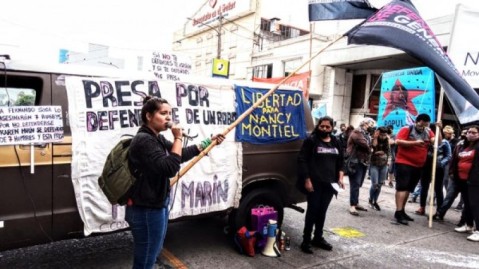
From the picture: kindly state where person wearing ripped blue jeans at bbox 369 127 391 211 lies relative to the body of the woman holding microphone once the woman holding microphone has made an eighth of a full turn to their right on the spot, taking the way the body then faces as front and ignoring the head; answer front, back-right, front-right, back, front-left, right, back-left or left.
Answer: left

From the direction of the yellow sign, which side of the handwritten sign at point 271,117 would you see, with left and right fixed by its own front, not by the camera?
back

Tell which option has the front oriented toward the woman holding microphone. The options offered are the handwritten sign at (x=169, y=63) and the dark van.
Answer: the handwritten sign

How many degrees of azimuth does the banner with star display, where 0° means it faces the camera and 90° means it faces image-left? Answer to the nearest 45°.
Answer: approximately 0°

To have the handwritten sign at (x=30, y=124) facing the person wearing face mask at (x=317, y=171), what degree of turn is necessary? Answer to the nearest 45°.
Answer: approximately 90° to its left

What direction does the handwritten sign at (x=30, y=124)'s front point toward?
toward the camera

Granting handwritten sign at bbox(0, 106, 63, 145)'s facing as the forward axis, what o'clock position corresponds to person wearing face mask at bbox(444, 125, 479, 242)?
The person wearing face mask is roughly at 9 o'clock from the handwritten sign.

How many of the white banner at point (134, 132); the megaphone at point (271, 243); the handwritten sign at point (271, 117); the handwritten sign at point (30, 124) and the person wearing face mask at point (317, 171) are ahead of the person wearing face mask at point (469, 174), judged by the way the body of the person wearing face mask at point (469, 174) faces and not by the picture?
5

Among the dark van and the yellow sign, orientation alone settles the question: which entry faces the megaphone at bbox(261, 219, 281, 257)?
the yellow sign

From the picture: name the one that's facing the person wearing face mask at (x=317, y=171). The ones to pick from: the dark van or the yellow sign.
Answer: the yellow sign

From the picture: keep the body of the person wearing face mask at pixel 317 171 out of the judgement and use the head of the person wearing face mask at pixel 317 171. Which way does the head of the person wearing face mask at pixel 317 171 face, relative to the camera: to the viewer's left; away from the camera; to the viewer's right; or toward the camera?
toward the camera

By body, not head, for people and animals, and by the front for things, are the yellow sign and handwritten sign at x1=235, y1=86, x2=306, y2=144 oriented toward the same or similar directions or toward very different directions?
same or similar directions

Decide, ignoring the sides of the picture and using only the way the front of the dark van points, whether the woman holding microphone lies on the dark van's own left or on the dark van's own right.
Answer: on the dark van's own left

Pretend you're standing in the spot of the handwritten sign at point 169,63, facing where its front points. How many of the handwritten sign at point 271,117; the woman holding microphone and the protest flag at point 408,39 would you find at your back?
0

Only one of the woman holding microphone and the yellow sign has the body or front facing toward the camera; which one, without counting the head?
the yellow sign

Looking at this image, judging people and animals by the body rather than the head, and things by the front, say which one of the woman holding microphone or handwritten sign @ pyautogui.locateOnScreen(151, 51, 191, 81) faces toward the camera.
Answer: the handwritten sign

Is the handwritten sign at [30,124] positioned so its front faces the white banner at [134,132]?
no

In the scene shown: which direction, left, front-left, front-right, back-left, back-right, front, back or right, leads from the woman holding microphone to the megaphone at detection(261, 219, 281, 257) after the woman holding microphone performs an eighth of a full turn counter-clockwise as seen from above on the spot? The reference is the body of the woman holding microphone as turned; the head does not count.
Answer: front

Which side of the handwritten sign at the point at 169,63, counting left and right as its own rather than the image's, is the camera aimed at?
front

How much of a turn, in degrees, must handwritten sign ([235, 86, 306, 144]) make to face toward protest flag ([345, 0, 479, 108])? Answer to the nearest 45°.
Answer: approximately 90° to its left

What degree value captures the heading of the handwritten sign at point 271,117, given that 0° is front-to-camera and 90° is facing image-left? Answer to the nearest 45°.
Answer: approximately 0°
